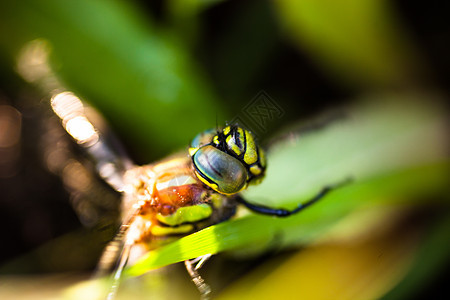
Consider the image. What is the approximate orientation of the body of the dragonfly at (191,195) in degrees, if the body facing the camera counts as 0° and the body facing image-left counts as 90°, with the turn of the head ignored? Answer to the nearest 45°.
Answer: approximately 315°

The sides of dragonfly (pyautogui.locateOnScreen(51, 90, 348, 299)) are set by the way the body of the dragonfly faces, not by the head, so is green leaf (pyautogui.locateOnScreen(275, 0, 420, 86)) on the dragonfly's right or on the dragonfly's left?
on the dragonfly's left
